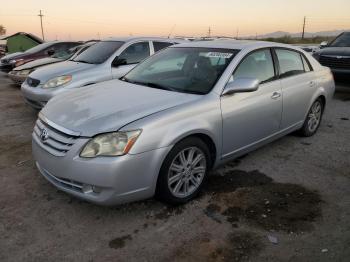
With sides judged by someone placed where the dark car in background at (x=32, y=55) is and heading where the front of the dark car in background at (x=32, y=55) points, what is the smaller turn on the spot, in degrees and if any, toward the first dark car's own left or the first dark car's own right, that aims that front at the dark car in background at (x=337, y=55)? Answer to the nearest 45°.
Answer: approximately 90° to the first dark car's own left

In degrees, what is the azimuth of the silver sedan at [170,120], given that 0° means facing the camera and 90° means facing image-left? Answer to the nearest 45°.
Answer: approximately 45°

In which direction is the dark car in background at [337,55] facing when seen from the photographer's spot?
facing the viewer and to the left of the viewer

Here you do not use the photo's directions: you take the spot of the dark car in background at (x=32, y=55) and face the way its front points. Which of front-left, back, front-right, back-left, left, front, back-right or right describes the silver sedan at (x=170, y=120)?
front-left

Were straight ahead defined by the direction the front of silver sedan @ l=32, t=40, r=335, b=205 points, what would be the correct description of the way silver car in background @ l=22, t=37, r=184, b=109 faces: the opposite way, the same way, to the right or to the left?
the same way

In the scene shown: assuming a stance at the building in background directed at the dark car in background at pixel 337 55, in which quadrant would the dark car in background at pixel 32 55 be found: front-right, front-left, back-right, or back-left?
front-right

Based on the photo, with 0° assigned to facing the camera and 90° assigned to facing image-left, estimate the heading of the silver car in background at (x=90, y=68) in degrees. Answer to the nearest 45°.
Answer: approximately 45°

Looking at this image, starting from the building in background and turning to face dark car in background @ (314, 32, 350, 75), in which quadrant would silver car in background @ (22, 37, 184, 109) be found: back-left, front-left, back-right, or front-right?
front-right

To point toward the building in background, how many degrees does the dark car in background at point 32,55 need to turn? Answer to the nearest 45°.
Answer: approximately 135° to its right

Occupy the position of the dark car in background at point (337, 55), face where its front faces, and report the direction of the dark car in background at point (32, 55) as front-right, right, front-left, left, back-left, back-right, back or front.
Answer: front-right

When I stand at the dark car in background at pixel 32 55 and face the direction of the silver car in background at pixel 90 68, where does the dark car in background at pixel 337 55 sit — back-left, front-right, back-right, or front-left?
front-left

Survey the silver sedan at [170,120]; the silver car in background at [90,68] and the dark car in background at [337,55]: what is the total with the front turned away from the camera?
0

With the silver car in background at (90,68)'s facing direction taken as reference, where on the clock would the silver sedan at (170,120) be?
The silver sedan is roughly at 10 o'clock from the silver car in background.

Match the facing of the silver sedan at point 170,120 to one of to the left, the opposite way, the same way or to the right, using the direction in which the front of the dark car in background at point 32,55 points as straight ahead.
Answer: the same way

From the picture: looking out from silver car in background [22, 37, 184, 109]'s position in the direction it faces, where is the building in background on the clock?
The building in background is roughly at 4 o'clock from the silver car in background.
